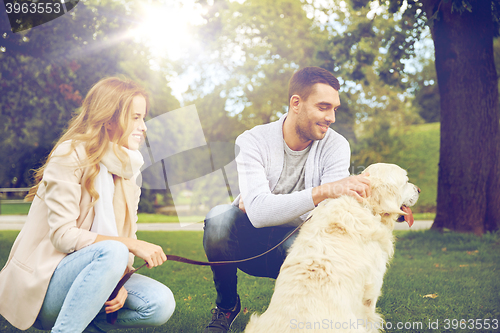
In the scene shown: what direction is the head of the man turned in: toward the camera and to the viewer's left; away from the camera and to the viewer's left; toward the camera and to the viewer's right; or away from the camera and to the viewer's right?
toward the camera and to the viewer's right

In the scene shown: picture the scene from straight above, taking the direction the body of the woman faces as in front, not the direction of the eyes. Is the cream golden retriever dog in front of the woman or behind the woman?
in front

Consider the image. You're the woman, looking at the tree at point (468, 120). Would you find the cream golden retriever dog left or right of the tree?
right

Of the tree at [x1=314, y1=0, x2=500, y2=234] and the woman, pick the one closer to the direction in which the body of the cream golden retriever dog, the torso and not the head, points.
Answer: the tree

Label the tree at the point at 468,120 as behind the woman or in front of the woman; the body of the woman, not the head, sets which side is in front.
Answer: in front

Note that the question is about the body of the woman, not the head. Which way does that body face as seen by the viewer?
to the viewer's right

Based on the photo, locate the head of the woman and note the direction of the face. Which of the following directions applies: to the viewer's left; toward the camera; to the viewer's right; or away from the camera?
to the viewer's right

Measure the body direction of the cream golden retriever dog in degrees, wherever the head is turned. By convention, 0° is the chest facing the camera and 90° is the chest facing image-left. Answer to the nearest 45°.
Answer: approximately 225°

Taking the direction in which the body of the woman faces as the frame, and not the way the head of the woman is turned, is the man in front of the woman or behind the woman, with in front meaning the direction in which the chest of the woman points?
in front
